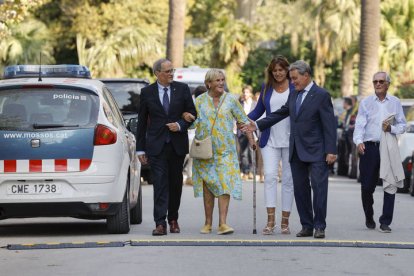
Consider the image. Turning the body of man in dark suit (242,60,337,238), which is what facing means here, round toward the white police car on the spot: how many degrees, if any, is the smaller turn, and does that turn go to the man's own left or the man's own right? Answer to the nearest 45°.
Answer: approximately 45° to the man's own right

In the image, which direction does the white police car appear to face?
away from the camera

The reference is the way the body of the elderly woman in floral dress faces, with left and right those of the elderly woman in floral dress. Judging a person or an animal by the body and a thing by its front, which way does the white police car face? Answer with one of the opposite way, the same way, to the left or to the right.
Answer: the opposite way

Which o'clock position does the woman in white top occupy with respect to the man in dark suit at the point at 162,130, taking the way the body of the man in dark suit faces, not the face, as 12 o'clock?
The woman in white top is roughly at 9 o'clock from the man in dark suit.

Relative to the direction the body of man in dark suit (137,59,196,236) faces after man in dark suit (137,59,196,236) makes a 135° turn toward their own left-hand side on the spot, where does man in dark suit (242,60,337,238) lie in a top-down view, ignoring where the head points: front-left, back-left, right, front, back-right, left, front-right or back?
front-right

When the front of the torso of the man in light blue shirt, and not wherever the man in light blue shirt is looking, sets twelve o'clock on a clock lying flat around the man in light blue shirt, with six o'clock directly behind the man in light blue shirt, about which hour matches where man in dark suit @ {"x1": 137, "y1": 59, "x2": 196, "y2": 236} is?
The man in dark suit is roughly at 2 o'clock from the man in light blue shirt.

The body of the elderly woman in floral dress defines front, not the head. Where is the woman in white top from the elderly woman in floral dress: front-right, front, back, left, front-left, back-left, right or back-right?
left

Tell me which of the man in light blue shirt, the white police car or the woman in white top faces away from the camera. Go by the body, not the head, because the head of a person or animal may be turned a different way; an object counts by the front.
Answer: the white police car

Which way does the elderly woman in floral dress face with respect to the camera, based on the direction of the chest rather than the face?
toward the camera

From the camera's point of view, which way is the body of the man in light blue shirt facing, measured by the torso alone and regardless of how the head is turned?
toward the camera

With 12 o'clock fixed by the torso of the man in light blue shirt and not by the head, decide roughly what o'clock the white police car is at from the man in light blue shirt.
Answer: The white police car is roughly at 2 o'clock from the man in light blue shirt.

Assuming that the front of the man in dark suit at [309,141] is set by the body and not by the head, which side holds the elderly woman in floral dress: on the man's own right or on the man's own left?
on the man's own right

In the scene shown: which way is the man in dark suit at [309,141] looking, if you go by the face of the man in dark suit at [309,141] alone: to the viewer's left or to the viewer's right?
to the viewer's left

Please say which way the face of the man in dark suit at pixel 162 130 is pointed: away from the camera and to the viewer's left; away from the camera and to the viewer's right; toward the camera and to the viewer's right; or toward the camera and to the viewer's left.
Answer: toward the camera and to the viewer's right

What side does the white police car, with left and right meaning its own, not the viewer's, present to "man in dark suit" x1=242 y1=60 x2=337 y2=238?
right

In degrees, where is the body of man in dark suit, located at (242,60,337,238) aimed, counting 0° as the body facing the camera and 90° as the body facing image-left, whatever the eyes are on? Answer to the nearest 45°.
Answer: approximately 45°
